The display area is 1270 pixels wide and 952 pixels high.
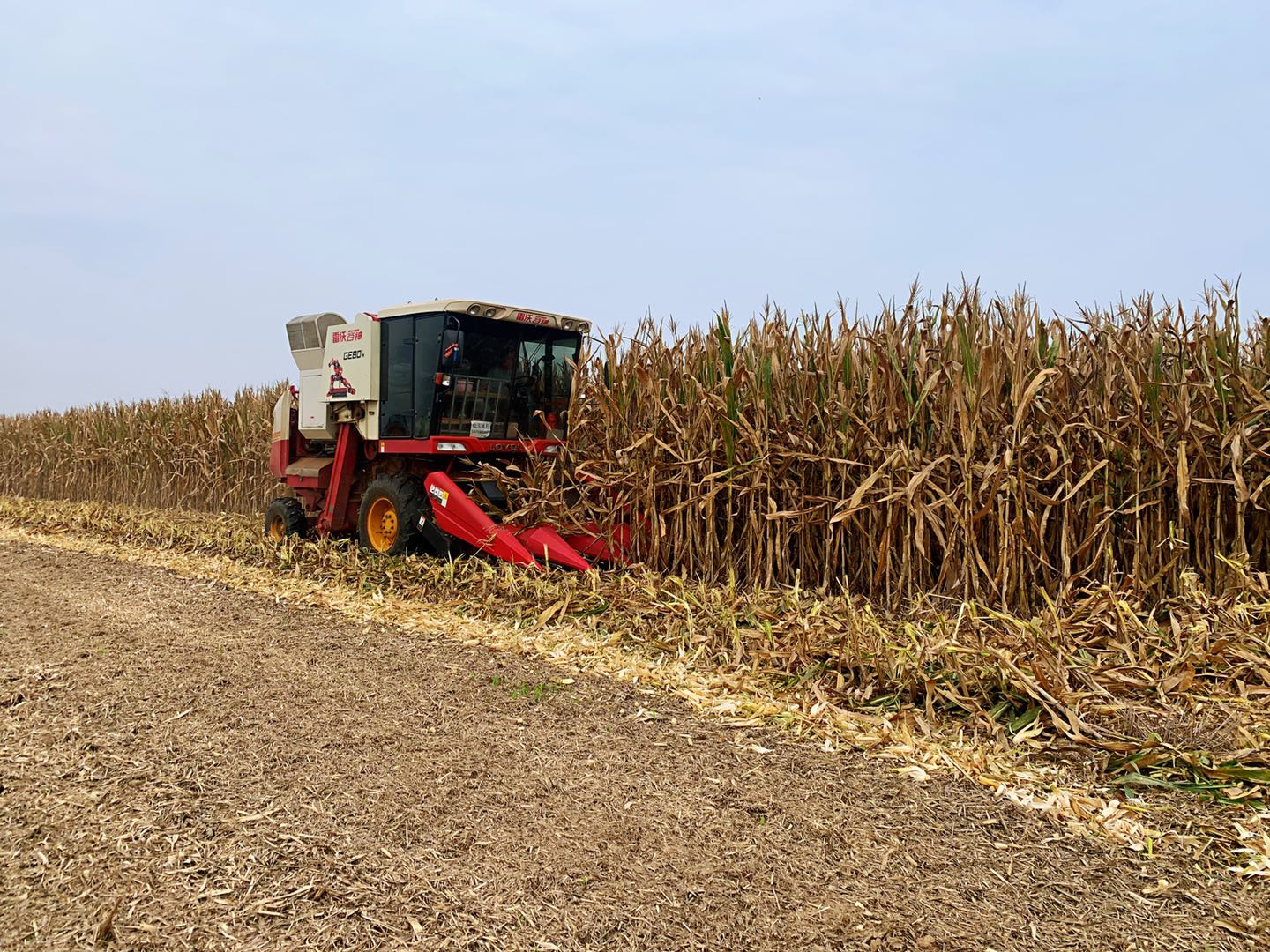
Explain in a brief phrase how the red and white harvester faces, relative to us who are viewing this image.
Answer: facing the viewer and to the right of the viewer
